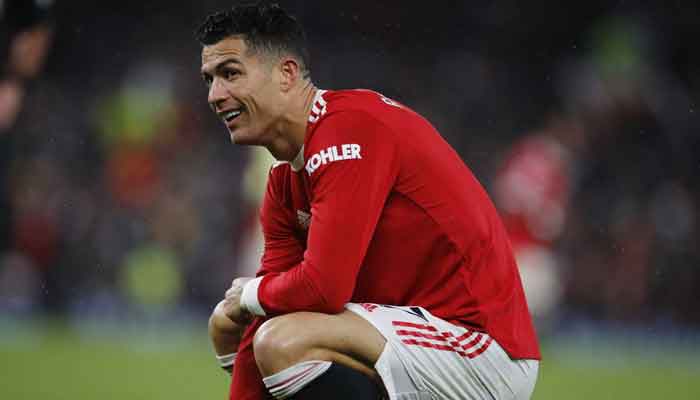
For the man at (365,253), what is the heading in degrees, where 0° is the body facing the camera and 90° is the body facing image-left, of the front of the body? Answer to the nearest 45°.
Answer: approximately 90°
